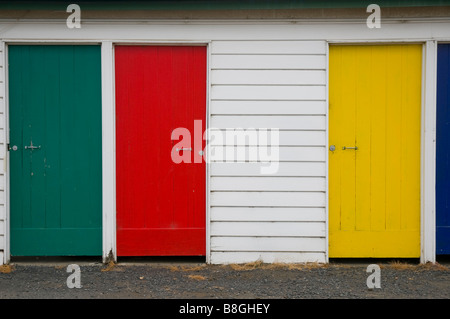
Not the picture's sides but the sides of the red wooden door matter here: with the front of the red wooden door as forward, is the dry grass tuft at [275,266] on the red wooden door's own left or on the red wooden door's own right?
on the red wooden door's own left

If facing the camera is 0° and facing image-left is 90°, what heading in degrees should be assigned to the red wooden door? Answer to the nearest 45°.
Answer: approximately 0°

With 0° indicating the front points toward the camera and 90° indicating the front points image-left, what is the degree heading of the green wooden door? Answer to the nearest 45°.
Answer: approximately 0°

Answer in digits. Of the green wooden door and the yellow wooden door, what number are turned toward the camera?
2

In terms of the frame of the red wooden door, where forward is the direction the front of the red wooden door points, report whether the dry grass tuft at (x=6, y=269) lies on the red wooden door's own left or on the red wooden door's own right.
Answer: on the red wooden door's own right

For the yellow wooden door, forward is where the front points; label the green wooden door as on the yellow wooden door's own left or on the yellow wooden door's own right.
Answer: on the yellow wooden door's own right

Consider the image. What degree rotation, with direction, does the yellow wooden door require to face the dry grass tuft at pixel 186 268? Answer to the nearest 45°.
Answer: approximately 90° to its right

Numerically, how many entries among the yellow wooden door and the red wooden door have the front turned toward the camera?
2
